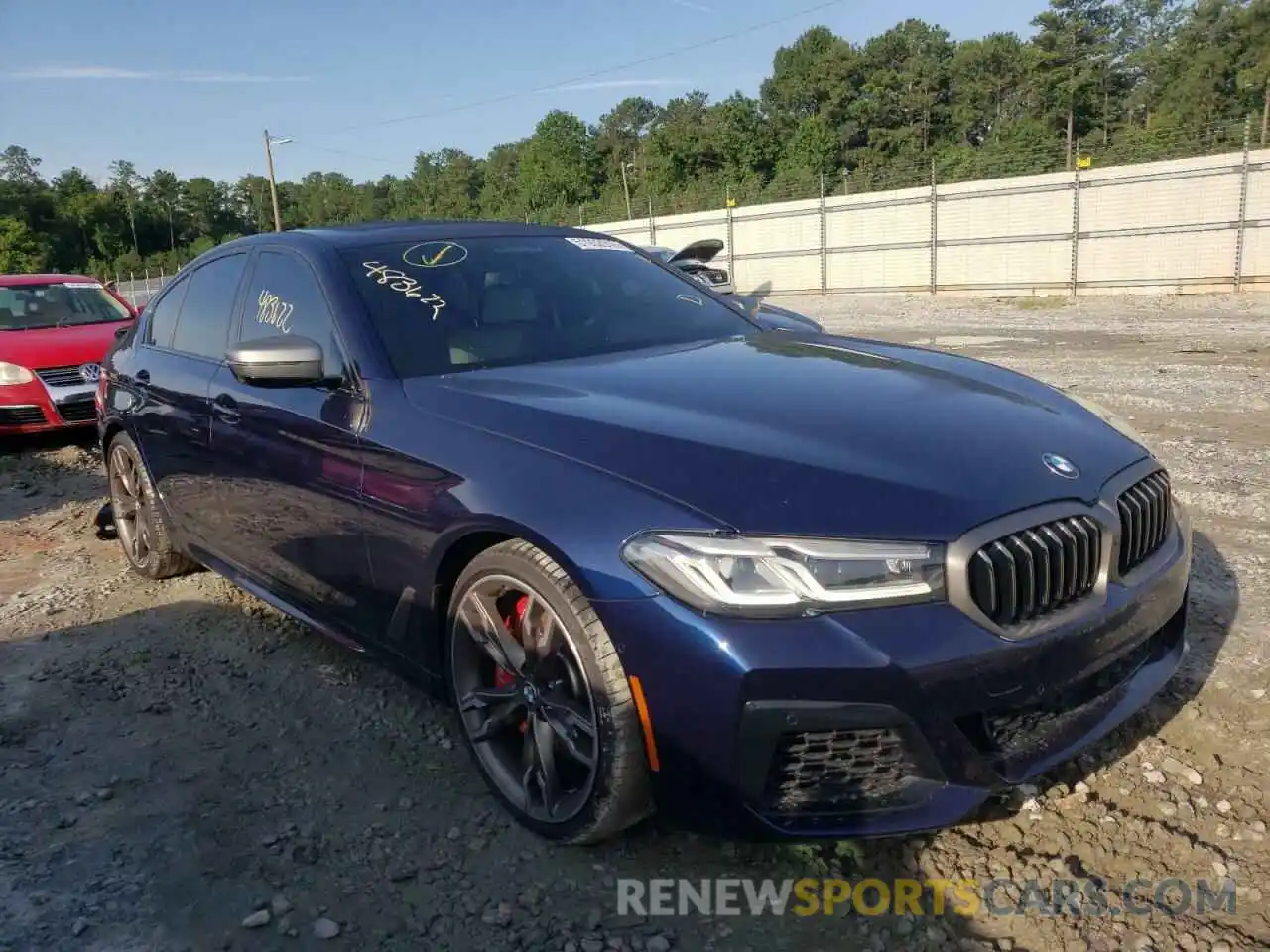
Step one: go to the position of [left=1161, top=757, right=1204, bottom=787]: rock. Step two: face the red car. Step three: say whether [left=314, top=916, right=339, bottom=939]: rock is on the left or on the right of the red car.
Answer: left

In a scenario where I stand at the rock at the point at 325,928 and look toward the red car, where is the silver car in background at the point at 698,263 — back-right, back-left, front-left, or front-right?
front-right

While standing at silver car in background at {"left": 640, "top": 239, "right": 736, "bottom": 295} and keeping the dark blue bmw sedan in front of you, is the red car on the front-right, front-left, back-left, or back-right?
front-right

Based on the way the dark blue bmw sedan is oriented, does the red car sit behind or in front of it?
behind

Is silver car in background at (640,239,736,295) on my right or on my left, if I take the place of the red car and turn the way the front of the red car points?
on my left

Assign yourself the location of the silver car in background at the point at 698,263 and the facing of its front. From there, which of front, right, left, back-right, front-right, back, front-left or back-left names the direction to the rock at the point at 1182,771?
front-right

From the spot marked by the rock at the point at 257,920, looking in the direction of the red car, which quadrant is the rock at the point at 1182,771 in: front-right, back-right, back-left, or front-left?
back-right

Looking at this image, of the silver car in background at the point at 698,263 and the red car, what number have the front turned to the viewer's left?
0

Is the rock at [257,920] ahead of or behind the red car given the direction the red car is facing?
ahead

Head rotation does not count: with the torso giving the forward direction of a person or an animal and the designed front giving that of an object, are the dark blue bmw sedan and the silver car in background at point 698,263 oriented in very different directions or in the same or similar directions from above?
same or similar directions

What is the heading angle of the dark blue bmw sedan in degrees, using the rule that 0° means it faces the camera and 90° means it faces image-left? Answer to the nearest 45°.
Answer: approximately 315°

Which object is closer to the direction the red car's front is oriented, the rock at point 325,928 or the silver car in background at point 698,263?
the rock

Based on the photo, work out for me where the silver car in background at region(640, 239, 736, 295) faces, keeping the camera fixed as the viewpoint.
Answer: facing the viewer and to the right of the viewer
